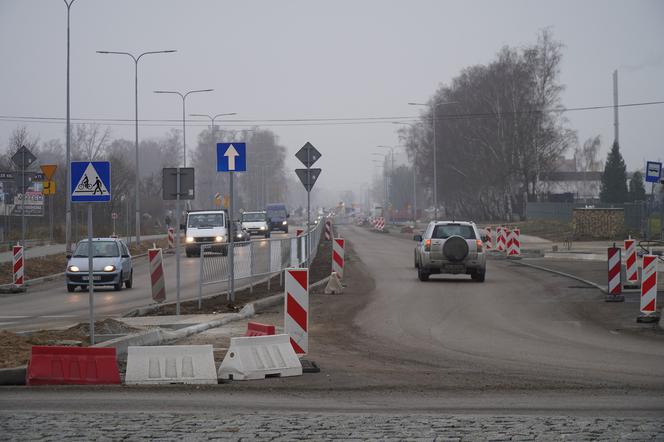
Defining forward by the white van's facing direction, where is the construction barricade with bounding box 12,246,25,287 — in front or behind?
in front

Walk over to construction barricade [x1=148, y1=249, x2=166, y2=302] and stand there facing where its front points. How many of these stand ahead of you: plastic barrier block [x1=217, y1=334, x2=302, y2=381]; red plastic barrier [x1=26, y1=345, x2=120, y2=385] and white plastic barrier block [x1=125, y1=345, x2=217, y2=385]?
3

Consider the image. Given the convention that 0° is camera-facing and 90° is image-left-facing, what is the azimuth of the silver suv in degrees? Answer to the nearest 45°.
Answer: approximately 180°

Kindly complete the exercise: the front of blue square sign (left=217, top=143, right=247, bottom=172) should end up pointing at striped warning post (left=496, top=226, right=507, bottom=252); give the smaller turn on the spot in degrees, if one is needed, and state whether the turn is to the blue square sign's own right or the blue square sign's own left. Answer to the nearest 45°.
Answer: approximately 135° to the blue square sign's own left

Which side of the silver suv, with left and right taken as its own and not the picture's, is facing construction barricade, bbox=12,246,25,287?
left

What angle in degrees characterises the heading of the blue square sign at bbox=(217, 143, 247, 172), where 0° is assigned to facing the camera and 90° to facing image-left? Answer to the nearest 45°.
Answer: approximately 0°

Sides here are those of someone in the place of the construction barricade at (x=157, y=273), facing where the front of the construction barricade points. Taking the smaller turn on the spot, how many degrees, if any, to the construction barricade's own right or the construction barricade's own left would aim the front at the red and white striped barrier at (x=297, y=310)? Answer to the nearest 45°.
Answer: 0° — it already faces it

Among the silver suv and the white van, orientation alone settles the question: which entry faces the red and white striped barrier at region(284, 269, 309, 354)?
the white van

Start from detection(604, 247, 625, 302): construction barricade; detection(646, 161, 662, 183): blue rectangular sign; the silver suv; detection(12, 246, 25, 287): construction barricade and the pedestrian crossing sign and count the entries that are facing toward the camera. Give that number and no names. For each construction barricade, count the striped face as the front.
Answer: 4

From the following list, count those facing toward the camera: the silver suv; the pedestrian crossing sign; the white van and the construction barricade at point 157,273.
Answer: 3

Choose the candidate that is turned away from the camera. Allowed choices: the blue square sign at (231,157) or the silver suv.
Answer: the silver suv

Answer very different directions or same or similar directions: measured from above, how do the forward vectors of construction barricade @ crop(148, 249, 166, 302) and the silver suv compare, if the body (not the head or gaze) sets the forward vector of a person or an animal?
very different directions

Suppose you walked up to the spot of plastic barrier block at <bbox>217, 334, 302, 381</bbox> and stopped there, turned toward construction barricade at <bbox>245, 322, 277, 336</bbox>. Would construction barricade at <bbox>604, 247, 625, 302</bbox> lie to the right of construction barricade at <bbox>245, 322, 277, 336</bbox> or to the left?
right

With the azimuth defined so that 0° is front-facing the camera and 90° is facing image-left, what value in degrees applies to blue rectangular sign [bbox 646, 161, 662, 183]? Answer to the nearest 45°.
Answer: approximately 0°
